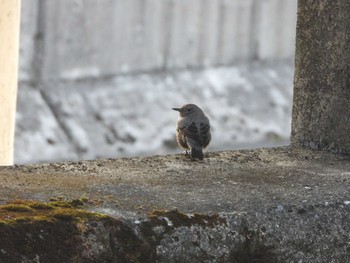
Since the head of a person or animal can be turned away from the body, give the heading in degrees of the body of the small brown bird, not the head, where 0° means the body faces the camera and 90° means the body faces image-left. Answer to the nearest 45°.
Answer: approximately 135°
